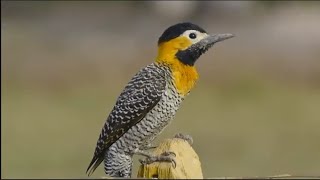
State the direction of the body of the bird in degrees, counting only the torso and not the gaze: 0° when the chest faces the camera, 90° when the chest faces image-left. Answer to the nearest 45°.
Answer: approximately 270°
